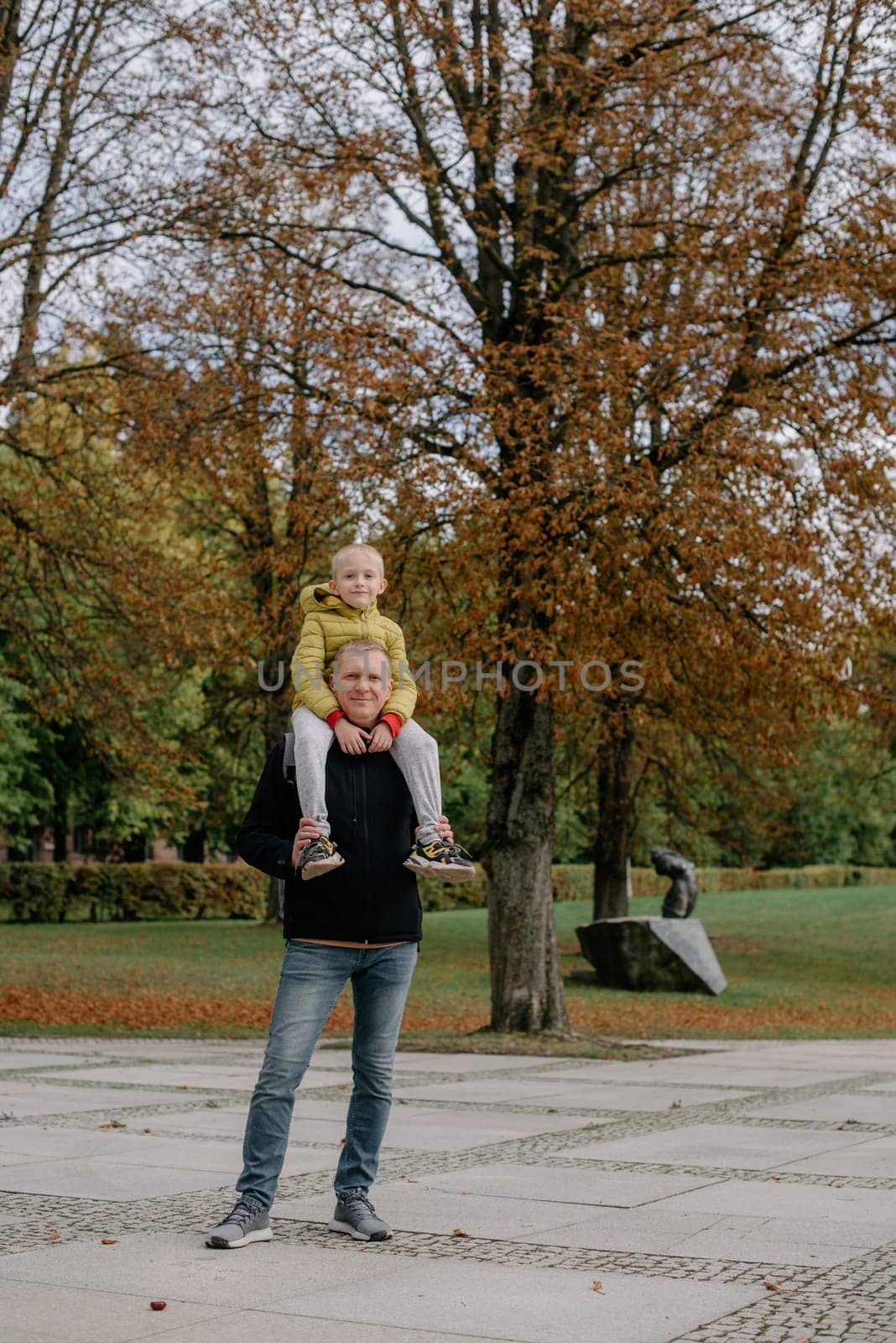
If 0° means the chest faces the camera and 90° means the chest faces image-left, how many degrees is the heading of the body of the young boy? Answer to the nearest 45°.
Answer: approximately 0°

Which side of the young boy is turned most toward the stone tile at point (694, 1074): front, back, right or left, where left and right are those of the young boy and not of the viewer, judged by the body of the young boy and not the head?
back

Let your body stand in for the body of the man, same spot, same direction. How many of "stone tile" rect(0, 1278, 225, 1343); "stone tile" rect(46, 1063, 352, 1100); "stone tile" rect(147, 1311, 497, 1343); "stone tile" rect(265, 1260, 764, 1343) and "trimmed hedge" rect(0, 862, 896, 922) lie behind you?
2

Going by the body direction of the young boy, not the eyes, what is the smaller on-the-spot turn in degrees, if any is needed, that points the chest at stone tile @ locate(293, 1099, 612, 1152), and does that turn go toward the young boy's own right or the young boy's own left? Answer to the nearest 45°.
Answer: approximately 180°

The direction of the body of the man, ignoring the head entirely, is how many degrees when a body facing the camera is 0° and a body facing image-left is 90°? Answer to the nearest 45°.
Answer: approximately 0°

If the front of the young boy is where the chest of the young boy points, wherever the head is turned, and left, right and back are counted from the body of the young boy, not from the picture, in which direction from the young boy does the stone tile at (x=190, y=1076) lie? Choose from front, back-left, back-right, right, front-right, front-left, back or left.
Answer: back

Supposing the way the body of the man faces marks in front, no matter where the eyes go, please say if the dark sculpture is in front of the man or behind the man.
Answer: behind

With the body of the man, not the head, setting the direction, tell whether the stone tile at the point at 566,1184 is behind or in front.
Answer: behind

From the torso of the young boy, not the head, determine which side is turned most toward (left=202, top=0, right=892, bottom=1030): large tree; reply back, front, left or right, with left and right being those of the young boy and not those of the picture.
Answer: back

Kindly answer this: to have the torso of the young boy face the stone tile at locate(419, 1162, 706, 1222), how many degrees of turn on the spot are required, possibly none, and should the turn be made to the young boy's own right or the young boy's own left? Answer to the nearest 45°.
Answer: approximately 135° to the young boy's own left

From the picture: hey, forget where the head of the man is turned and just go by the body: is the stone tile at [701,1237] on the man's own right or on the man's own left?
on the man's own left

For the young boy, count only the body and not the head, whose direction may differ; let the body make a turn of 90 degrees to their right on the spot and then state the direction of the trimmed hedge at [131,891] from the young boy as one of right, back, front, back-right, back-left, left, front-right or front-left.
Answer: right
